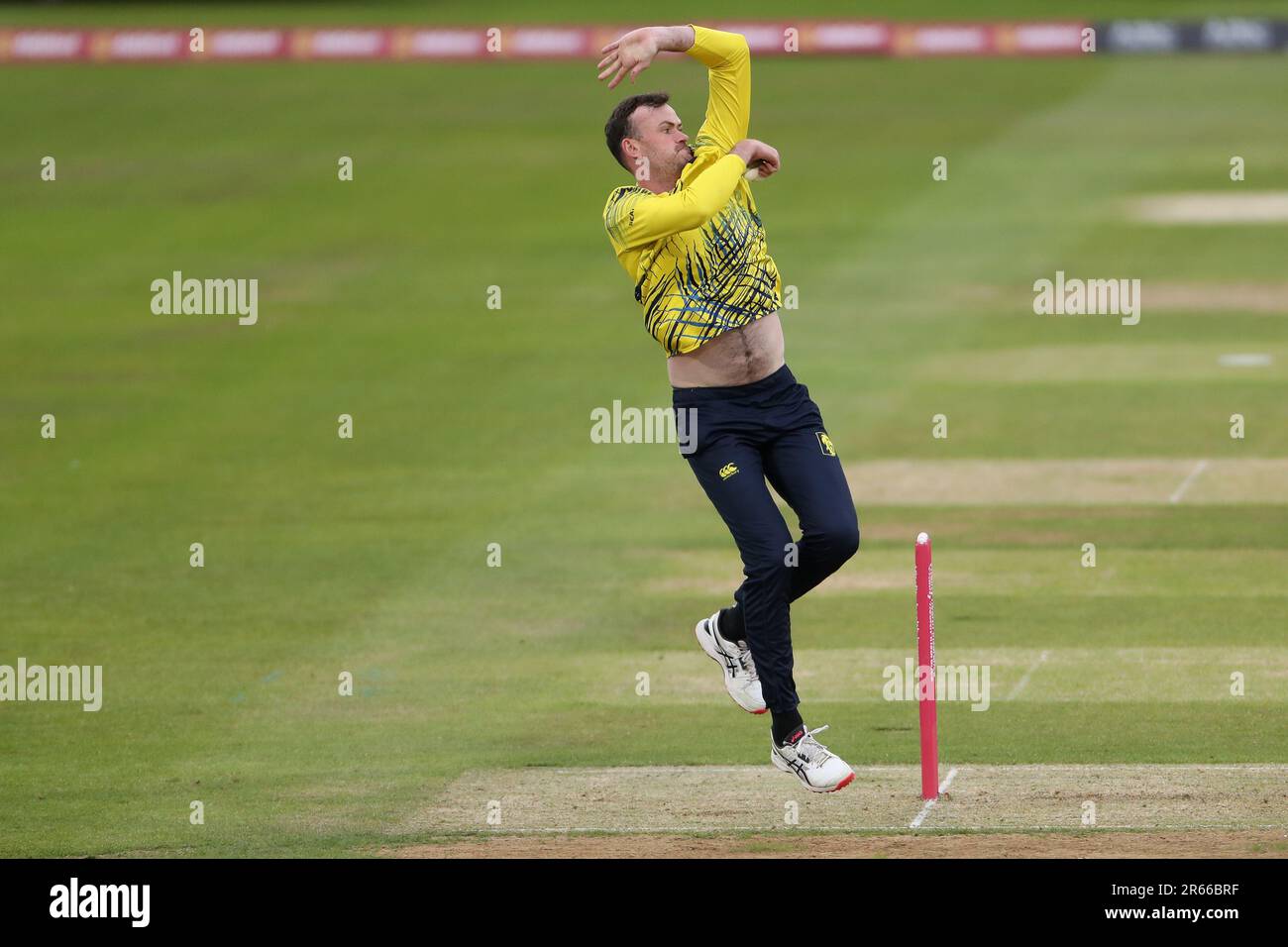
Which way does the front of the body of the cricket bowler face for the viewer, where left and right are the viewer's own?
facing the viewer and to the right of the viewer
